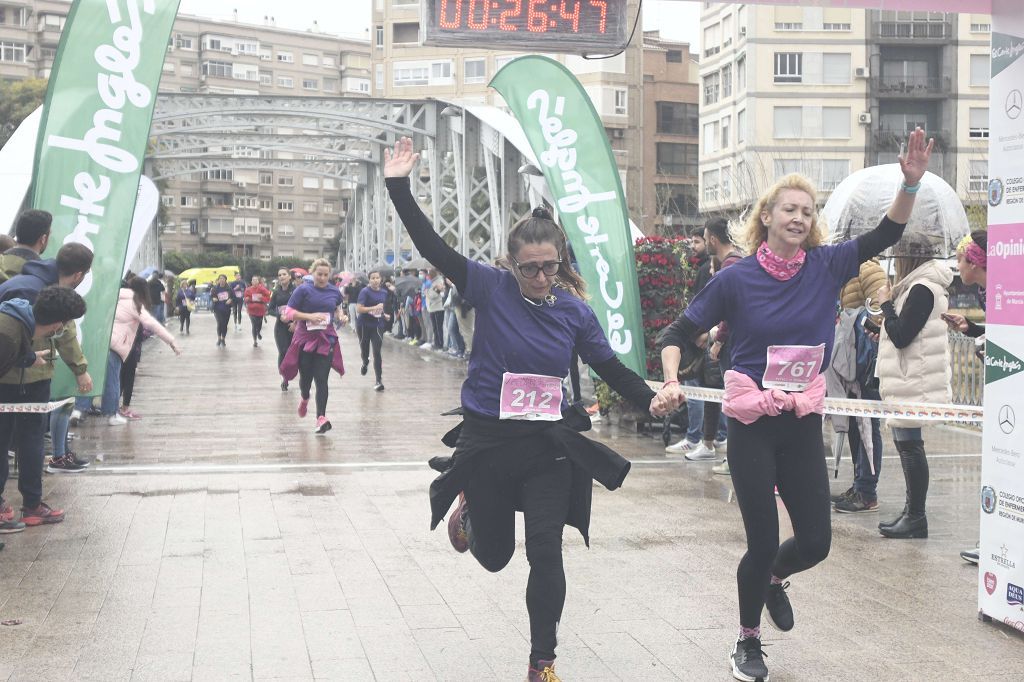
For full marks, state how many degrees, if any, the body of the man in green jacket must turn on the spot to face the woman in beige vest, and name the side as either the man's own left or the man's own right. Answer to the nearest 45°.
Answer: approximately 45° to the man's own right

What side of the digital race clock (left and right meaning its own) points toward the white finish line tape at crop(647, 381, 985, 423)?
left

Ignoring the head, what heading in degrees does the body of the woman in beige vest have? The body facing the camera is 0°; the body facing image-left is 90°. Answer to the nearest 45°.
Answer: approximately 90°

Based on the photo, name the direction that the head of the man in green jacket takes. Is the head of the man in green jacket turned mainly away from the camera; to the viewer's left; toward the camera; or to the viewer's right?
to the viewer's right

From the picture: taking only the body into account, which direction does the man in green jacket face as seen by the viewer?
to the viewer's right

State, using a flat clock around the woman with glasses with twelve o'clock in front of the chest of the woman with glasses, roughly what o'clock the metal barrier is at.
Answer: The metal barrier is roughly at 7 o'clock from the woman with glasses.
